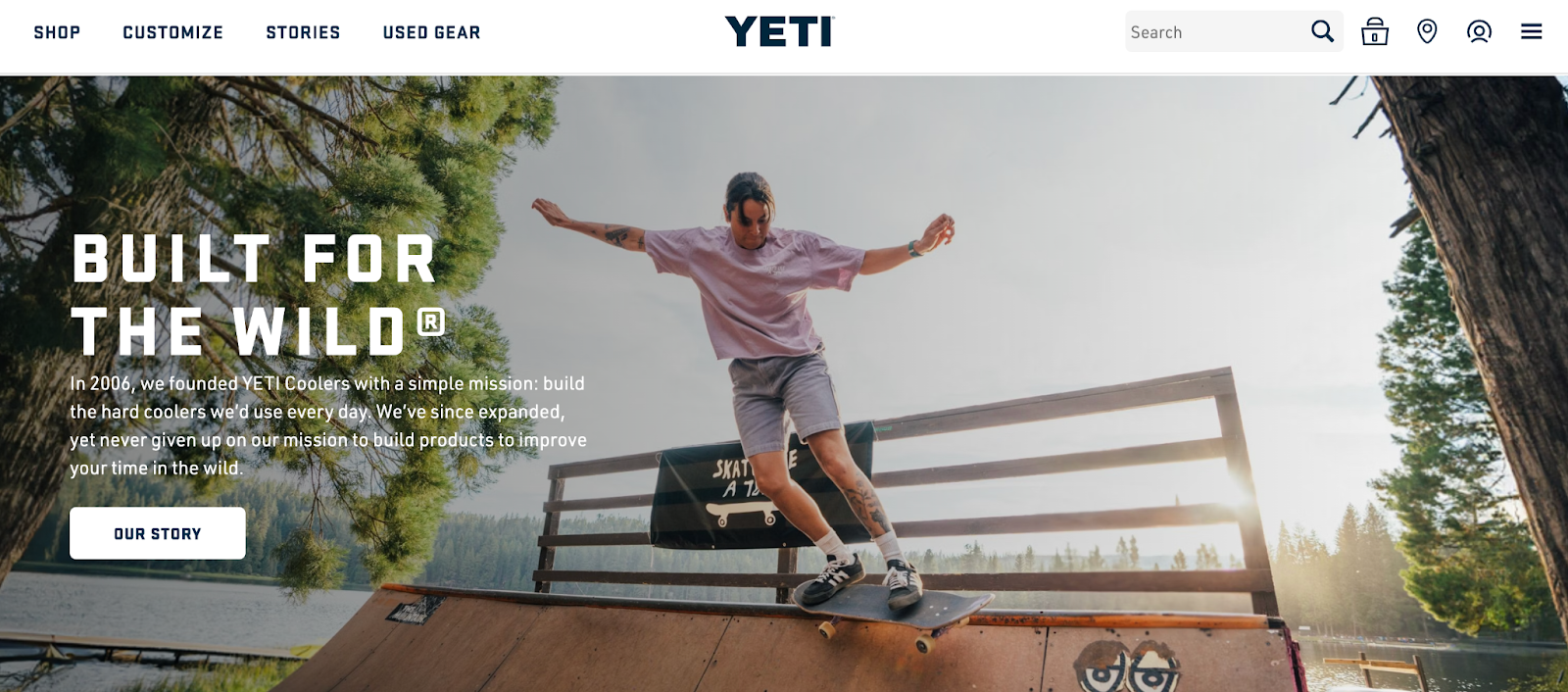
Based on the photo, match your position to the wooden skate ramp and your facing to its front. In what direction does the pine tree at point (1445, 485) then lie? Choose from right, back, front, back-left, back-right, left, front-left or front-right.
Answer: back-left

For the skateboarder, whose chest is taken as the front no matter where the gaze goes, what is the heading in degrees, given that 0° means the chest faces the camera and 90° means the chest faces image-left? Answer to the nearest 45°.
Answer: approximately 0°

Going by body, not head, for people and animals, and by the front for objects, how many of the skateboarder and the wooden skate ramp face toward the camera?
2

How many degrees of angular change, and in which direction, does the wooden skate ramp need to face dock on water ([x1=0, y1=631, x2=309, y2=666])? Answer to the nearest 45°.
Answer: approximately 135° to its right

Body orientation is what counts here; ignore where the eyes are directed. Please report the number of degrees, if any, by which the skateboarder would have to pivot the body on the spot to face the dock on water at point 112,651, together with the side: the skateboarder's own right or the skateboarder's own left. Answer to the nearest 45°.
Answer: approximately 135° to the skateboarder's own right
